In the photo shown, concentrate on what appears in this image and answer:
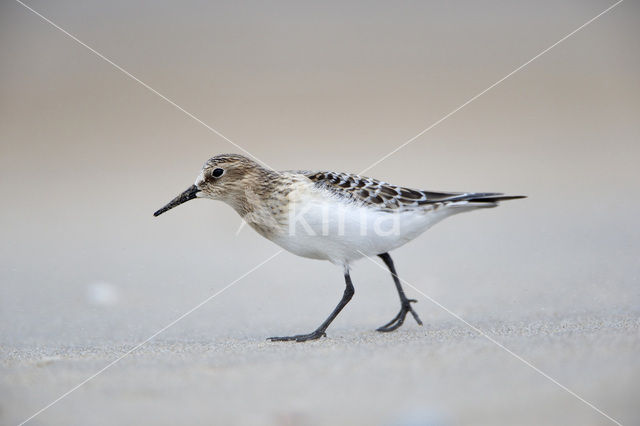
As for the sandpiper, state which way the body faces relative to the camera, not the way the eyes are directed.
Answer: to the viewer's left
